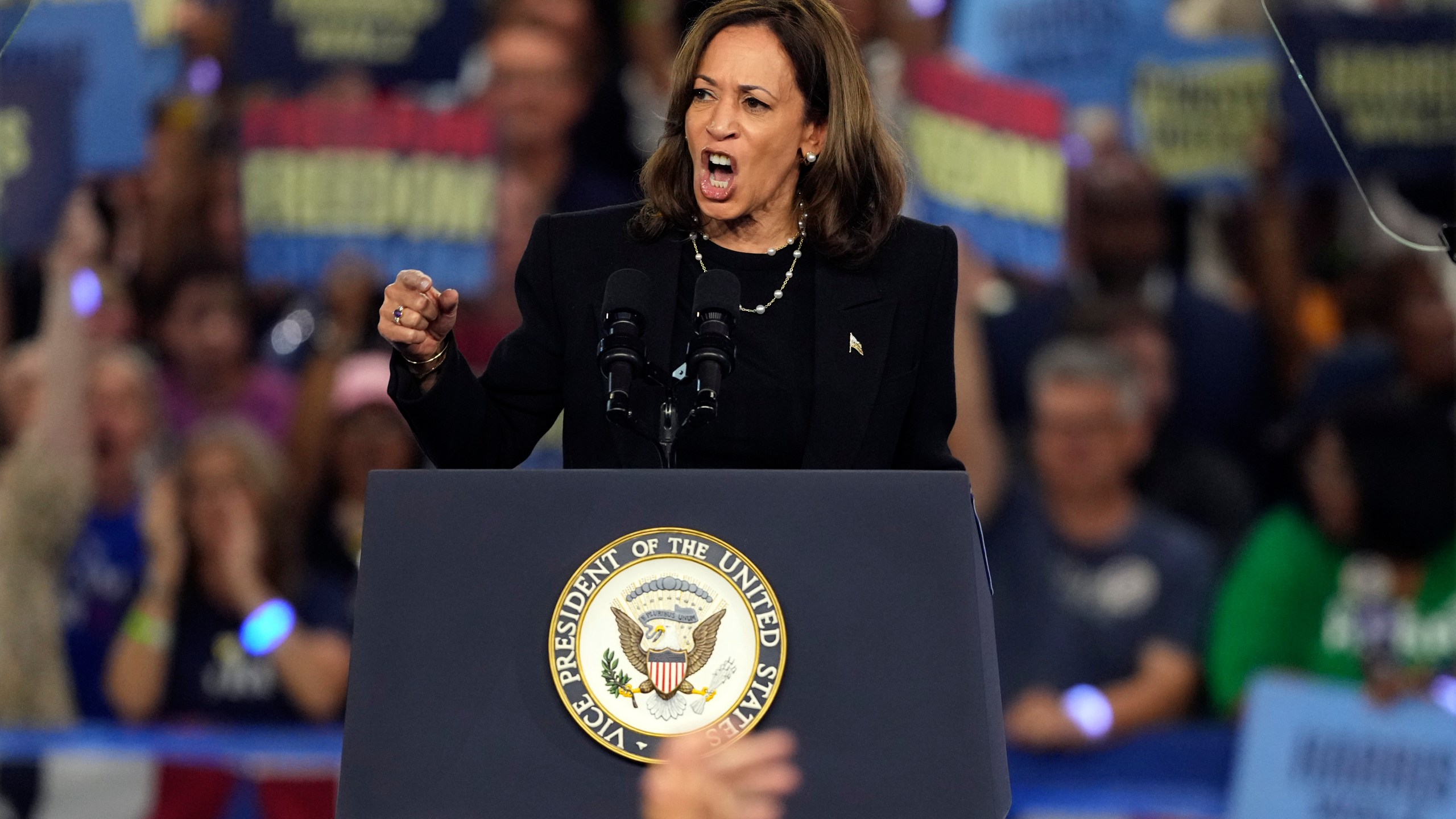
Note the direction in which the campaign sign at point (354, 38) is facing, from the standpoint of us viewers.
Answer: facing the viewer

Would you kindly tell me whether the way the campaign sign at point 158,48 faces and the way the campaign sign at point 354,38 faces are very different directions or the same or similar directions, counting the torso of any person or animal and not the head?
same or similar directions

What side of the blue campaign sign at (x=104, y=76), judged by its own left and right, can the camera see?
front

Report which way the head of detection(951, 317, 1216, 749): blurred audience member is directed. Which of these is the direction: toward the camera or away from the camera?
toward the camera

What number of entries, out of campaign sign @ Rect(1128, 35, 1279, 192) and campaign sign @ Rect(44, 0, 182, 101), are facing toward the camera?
2

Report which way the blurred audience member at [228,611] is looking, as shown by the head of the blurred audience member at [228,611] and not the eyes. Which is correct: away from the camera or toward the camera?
toward the camera
